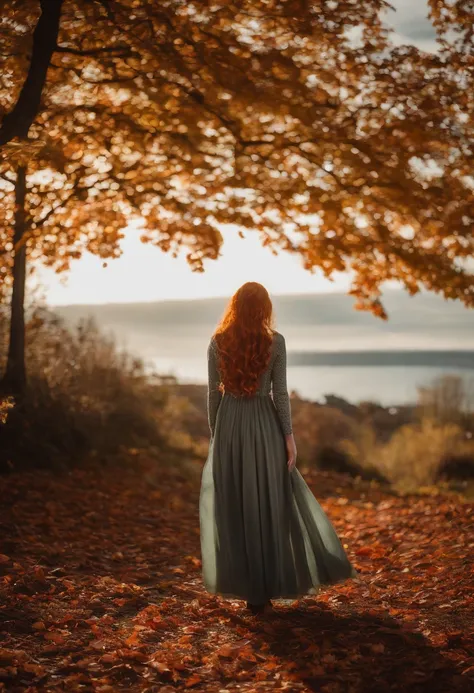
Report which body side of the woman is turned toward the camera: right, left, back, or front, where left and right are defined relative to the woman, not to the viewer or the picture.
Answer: back

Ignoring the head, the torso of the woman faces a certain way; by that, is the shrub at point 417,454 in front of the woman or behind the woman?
in front

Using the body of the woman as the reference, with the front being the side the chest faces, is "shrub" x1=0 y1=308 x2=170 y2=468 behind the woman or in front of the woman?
in front

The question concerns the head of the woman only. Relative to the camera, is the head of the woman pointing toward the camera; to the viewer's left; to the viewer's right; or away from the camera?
away from the camera
